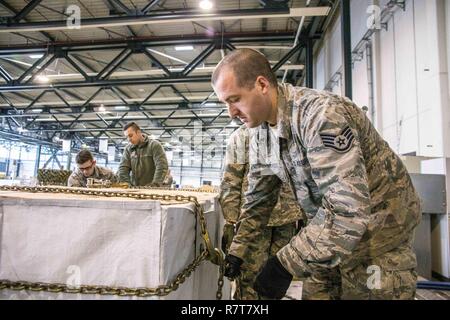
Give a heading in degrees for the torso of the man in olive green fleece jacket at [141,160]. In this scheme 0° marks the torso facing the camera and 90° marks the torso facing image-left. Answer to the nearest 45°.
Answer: approximately 45°

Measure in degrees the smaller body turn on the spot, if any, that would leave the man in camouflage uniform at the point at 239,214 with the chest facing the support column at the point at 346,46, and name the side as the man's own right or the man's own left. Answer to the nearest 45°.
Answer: approximately 135° to the man's own right

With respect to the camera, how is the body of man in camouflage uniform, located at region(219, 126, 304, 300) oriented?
to the viewer's left

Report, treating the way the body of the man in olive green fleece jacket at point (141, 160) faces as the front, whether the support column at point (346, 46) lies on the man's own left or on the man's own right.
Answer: on the man's own left

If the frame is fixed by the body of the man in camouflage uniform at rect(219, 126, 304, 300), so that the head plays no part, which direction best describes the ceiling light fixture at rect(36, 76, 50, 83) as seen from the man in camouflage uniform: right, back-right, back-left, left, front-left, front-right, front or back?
front-right

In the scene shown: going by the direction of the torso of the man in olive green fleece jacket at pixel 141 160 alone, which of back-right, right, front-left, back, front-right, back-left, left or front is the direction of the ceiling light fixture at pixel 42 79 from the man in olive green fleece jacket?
right

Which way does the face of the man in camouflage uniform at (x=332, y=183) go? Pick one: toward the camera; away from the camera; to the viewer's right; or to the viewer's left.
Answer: to the viewer's left

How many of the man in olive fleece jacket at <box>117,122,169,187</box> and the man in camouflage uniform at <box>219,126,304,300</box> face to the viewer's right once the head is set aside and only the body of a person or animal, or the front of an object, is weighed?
0

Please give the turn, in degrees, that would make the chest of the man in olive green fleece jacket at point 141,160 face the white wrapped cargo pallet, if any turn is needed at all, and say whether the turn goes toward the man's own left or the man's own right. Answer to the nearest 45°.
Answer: approximately 45° to the man's own left
